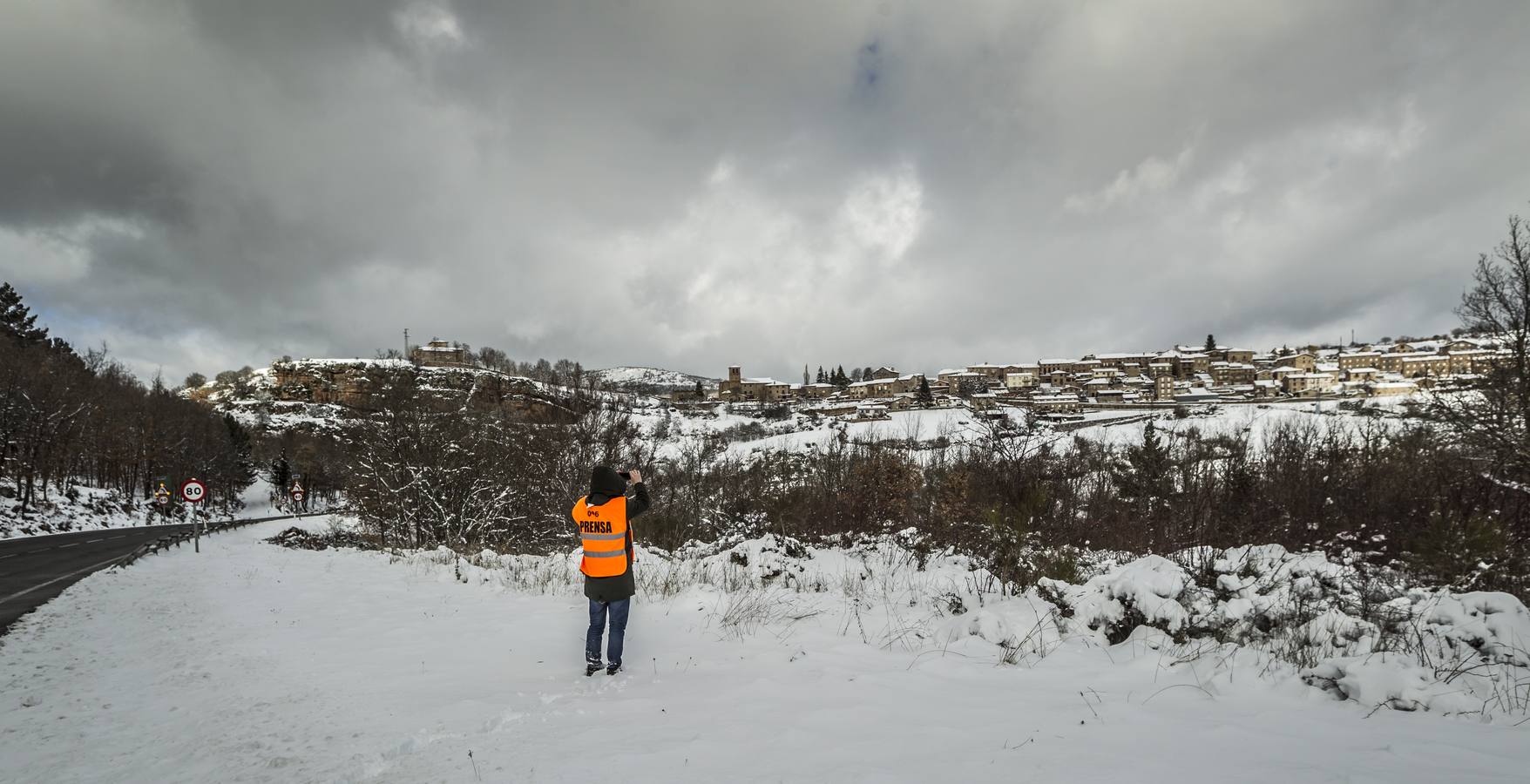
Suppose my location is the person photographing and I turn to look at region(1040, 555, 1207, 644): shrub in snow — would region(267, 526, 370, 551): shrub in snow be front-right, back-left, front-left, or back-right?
back-left

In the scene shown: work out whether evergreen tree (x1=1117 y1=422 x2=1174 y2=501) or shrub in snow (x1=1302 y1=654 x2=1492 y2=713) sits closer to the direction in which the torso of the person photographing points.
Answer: the evergreen tree

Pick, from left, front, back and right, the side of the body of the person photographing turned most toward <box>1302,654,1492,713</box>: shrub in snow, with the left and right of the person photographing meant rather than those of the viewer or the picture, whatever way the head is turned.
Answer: right

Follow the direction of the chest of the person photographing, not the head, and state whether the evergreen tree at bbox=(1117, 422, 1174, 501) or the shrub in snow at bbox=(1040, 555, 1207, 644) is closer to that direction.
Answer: the evergreen tree

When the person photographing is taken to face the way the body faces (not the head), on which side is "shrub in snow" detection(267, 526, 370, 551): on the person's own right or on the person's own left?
on the person's own left

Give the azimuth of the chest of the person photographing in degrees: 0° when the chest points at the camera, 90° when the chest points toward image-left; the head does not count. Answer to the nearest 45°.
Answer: approximately 225°

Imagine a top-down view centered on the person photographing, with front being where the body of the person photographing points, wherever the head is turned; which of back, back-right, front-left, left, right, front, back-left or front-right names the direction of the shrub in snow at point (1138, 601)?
front-right
